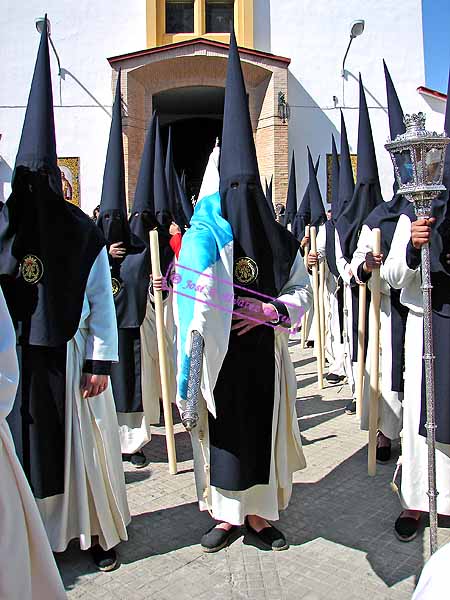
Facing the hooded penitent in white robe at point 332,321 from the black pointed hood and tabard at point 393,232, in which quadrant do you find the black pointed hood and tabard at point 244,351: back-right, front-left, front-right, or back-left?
back-left

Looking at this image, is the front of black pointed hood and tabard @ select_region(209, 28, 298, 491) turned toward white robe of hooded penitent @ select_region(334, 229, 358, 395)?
no

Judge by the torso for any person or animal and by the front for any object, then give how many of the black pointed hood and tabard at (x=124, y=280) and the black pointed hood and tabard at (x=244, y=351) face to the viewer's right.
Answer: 0

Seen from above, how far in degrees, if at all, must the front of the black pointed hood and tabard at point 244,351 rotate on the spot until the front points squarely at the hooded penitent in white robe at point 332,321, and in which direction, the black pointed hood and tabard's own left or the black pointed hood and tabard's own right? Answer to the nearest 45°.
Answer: approximately 180°

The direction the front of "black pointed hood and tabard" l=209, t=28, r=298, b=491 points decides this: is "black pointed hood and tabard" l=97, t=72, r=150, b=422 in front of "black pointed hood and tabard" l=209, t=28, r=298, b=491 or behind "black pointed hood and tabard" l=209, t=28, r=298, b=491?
behind

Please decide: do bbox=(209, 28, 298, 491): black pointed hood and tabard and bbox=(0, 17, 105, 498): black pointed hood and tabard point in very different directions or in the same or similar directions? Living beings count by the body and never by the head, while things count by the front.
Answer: same or similar directions

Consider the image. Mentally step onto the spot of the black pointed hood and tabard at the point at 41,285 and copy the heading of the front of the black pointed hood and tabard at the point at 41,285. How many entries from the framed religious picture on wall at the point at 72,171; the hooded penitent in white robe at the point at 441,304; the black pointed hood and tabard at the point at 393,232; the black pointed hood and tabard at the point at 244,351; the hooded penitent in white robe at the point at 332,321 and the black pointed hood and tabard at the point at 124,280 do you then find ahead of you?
0

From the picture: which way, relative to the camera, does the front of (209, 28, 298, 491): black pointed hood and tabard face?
toward the camera

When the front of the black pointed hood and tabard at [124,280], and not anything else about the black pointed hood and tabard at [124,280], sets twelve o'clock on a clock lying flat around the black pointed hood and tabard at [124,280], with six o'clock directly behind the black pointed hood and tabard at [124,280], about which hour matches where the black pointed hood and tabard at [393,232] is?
the black pointed hood and tabard at [393,232] is roughly at 8 o'clock from the black pointed hood and tabard at [124,280].

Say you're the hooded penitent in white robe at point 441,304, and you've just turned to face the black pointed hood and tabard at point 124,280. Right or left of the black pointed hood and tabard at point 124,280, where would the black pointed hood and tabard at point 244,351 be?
left

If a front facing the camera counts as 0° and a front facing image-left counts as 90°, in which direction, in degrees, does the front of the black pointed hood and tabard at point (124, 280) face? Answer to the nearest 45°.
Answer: approximately 45°

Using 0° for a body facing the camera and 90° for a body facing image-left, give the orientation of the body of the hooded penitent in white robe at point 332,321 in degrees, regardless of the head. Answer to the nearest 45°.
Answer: approximately 45°

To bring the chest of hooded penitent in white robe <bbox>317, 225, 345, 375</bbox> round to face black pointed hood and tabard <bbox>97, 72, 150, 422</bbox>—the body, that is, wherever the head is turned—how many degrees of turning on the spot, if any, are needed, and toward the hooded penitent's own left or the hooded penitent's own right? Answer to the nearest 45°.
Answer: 0° — they already face them

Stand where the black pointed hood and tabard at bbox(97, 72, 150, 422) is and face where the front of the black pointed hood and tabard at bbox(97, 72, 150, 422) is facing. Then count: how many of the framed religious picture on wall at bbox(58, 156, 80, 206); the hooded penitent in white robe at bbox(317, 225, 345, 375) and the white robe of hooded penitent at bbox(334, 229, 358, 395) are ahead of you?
0

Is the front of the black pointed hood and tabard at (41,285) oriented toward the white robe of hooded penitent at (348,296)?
no

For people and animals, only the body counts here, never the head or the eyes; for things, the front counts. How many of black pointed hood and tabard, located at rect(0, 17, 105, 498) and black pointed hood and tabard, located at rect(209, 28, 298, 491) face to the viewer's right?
0

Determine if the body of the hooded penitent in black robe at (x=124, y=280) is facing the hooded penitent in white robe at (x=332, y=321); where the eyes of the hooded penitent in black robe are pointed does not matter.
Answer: no

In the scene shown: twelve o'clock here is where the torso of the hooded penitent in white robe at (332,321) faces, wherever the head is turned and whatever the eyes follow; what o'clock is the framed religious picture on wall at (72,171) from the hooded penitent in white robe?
The framed religious picture on wall is roughly at 3 o'clock from the hooded penitent in white robe.
